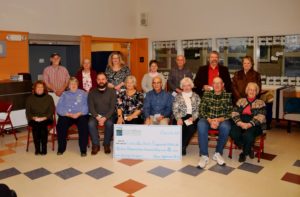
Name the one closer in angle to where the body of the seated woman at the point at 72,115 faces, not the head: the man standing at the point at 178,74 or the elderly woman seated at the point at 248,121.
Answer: the elderly woman seated

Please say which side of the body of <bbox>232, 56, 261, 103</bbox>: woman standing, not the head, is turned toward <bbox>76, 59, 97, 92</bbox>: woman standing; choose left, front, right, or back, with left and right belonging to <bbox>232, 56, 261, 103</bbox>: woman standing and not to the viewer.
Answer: right

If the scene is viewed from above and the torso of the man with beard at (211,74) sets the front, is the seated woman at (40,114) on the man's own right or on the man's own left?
on the man's own right

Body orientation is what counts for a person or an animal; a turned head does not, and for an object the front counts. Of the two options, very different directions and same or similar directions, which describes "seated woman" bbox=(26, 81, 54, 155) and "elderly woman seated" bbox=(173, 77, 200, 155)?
same or similar directions

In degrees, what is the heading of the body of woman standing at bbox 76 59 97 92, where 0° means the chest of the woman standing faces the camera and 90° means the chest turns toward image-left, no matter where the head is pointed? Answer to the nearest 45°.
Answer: approximately 0°

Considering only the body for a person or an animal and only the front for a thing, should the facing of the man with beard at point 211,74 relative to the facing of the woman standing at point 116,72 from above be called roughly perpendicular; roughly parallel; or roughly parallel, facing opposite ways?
roughly parallel

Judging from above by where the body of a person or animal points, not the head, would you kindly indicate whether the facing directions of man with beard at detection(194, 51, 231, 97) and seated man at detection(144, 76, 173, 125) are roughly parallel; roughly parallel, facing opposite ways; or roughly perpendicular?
roughly parallel

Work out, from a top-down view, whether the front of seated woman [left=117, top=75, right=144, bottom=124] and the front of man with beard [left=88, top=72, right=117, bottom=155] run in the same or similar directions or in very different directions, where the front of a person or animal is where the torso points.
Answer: same or similar directions

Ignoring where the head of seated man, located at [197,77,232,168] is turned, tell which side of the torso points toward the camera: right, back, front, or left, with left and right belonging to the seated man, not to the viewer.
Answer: front

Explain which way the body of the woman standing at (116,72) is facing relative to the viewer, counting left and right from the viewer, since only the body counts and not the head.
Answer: facing the viewer

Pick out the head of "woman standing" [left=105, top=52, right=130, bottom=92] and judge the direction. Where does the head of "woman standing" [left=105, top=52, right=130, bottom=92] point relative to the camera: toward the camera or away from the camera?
toward the camera

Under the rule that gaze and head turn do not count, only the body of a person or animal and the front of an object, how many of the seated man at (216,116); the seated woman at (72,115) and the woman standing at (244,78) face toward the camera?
3
